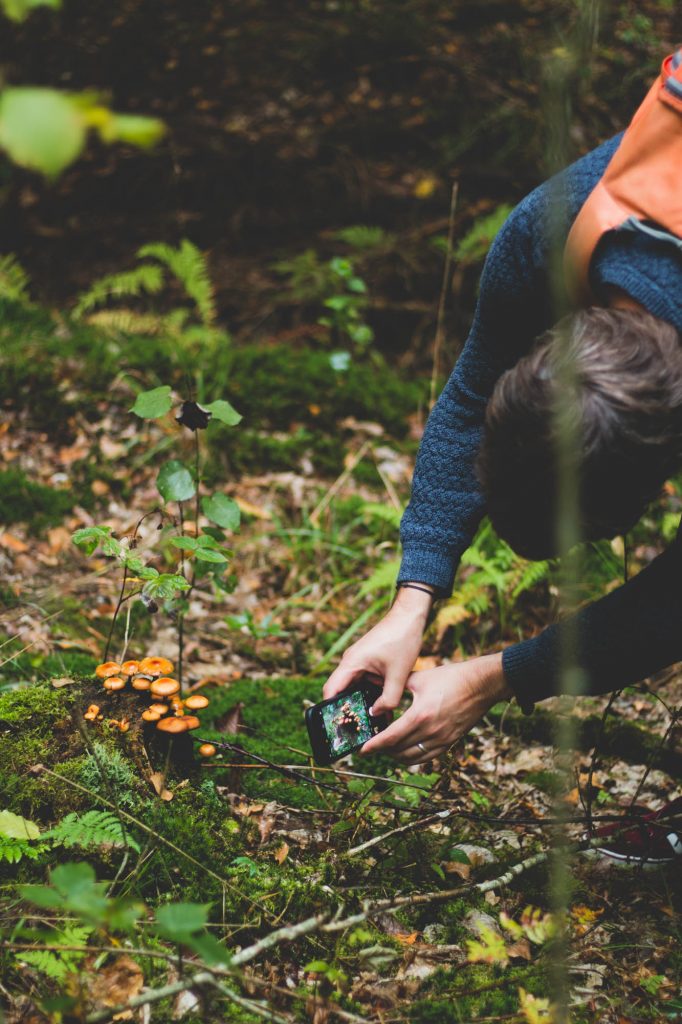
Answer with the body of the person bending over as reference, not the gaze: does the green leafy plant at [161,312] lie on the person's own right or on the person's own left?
on the person's own right

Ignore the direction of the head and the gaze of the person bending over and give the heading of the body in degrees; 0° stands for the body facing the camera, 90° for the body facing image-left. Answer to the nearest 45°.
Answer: approximately 45°
